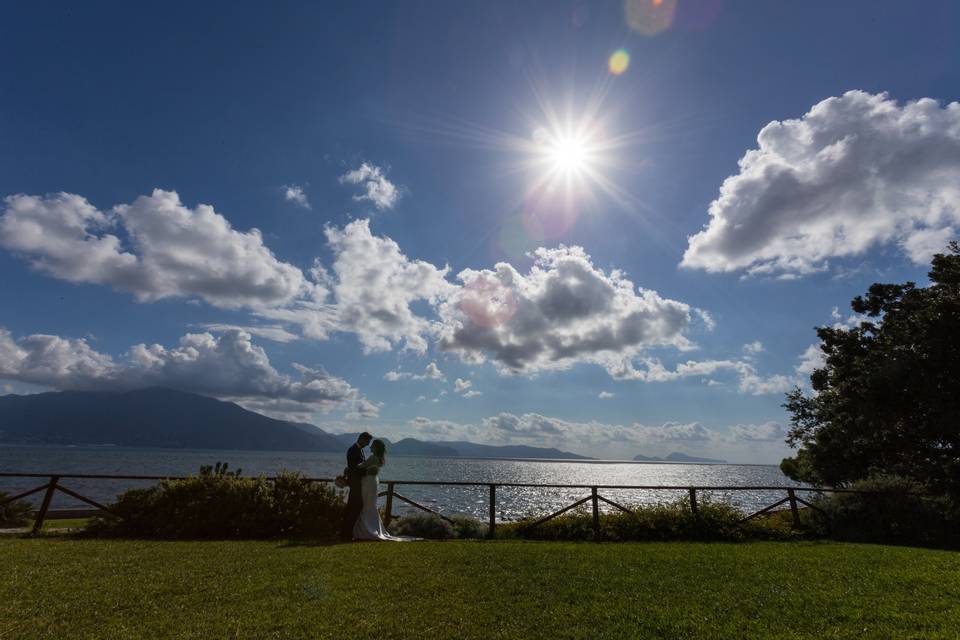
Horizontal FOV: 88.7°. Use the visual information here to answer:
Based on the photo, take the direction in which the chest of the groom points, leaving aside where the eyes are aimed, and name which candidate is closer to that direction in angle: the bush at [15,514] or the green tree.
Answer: the green tree

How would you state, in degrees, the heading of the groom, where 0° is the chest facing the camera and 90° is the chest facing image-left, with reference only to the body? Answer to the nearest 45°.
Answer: approximately 270°

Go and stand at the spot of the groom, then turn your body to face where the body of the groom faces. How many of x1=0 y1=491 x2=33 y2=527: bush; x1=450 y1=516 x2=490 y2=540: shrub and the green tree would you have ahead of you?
2

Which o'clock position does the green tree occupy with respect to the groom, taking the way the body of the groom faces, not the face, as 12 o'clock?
The green tree is roughly at 12 o'clock from the groom.

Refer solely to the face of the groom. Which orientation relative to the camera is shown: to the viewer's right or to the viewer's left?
to the viewer's right

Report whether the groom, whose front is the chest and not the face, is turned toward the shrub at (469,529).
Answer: yes

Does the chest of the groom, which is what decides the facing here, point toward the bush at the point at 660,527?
yes

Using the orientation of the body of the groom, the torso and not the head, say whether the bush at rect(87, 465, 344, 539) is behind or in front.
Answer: behind

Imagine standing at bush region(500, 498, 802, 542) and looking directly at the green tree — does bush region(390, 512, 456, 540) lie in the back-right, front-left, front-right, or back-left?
back-left

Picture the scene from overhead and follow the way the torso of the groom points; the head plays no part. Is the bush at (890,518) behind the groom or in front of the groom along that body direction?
in front

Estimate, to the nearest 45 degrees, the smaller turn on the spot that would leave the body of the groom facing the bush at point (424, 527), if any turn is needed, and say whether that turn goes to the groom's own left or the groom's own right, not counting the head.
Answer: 0° — they already face it
